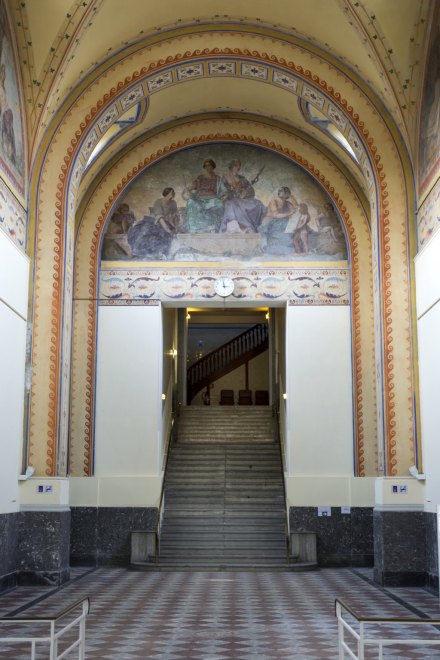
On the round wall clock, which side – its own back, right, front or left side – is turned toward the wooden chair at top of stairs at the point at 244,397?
back

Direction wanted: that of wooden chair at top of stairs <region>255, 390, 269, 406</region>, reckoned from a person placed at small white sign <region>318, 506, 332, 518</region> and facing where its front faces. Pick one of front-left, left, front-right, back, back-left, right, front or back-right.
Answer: back

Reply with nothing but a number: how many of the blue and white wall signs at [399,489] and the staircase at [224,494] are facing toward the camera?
2

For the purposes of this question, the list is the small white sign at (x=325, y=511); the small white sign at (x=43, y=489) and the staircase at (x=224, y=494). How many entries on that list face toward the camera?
3

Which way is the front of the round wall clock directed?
toward the camera

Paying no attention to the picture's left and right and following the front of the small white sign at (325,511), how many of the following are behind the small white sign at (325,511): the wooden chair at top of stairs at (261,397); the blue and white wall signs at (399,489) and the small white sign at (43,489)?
1

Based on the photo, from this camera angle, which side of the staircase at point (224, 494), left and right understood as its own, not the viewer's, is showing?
front

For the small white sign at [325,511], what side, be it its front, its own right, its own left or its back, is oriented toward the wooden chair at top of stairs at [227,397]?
back

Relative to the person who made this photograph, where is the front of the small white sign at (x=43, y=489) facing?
facing the viewer

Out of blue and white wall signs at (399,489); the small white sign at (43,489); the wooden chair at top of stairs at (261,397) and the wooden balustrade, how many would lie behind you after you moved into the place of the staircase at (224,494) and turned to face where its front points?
2

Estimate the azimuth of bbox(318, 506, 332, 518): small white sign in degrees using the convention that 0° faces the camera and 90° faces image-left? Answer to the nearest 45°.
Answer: approximately 0°

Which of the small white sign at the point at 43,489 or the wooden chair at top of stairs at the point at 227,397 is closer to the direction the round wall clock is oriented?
the small white sign

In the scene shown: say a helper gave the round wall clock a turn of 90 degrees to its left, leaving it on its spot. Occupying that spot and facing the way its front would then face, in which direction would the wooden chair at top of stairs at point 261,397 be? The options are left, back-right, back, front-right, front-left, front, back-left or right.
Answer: left

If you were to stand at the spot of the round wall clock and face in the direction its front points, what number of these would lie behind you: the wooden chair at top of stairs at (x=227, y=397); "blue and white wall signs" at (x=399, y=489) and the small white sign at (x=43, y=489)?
1
